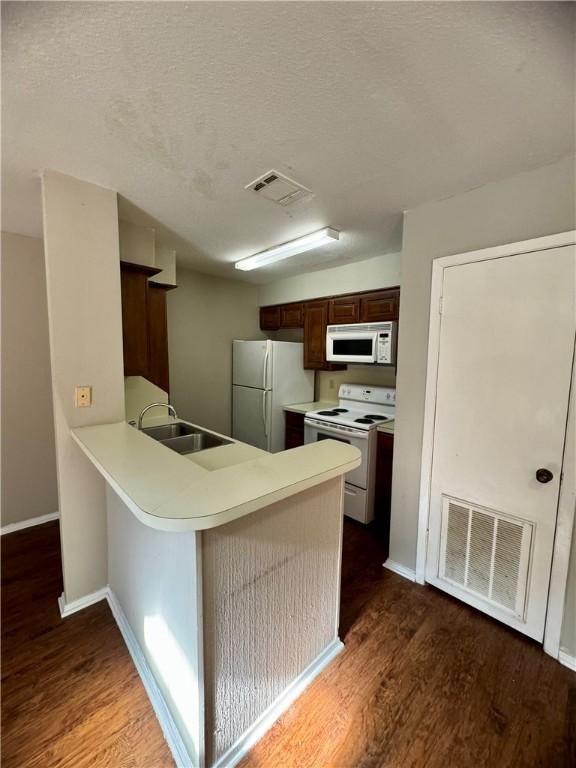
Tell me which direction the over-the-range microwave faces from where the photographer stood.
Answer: facing the viewer and to the left of the viewer

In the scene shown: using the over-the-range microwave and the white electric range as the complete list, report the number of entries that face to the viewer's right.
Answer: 0

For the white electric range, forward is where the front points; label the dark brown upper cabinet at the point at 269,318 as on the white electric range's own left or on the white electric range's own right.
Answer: on the white electric range's own right

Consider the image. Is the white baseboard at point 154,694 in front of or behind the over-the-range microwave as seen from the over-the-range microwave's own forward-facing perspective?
in front

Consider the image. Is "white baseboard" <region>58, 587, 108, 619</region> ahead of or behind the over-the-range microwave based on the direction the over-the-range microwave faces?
ahead

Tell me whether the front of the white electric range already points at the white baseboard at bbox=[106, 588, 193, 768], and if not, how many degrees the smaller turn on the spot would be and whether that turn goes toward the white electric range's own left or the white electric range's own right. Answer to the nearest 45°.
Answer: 0° — it already faces it

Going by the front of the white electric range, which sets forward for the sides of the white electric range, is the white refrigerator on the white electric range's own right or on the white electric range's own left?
on the white electric range's own right

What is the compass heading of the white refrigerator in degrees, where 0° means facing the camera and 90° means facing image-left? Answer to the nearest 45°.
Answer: approximately 45°

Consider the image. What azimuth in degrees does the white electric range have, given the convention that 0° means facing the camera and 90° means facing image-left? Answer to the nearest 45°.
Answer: approximately 45°

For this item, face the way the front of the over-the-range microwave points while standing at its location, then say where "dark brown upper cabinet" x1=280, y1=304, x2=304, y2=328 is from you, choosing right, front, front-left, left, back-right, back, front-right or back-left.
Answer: right
